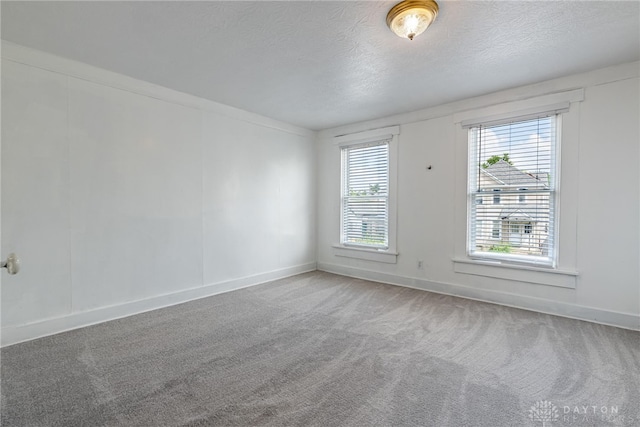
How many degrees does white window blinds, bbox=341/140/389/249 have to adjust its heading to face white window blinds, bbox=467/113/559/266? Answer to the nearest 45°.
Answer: approximately 90° to its left

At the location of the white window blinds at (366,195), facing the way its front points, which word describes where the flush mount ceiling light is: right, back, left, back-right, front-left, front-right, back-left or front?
front-left

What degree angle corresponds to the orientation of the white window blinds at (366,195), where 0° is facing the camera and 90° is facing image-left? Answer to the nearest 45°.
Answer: approximately 45°

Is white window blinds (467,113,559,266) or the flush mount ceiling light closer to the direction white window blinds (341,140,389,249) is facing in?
the flush mount ceiling light
